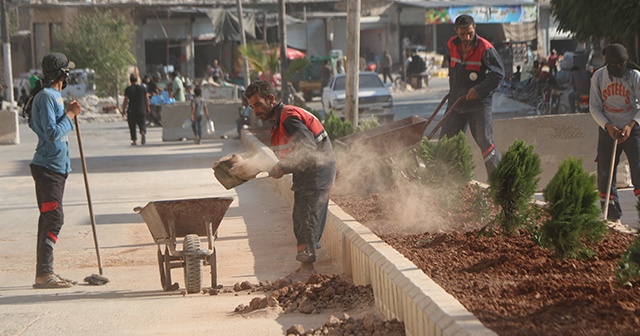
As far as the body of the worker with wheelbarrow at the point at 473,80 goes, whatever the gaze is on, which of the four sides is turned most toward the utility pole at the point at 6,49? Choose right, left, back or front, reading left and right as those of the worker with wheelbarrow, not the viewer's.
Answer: right

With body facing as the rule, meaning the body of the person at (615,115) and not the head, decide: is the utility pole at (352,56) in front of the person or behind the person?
behind

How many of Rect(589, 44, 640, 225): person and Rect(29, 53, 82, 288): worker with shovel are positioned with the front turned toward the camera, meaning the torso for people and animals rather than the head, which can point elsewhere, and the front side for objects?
1

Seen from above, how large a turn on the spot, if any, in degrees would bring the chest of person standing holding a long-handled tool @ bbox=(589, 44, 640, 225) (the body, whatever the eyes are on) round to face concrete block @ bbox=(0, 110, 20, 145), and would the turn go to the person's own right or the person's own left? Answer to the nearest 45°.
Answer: approximately 135° to the person's own right

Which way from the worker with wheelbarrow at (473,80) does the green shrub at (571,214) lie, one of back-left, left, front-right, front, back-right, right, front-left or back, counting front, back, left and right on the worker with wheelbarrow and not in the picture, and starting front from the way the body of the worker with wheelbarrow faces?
front-left

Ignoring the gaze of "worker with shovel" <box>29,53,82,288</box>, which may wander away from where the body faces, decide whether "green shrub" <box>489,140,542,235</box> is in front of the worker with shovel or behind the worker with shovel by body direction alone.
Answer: in front

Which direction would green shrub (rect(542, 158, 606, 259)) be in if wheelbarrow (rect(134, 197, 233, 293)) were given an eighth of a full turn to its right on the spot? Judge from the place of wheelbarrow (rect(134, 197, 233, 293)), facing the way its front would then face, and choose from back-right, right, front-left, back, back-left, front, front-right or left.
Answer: left

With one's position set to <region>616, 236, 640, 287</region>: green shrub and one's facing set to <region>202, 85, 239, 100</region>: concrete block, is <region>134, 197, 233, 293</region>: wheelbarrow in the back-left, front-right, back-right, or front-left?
front-left

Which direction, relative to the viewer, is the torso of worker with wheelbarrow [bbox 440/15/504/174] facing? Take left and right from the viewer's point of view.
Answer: facing the viewer and to the left of the viewer

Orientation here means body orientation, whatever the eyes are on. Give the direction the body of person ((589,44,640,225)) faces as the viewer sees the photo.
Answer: toward the camera

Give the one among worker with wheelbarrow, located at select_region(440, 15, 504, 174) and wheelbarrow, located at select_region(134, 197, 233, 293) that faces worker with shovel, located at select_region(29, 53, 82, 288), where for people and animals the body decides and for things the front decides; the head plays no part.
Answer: worker with wheelbarrow, located at select_region(440, 15, 504, 174)

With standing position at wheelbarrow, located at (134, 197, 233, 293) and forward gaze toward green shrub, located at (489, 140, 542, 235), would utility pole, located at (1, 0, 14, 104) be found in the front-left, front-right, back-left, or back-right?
back-left

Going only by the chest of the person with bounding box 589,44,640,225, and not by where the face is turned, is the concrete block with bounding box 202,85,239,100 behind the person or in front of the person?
behind

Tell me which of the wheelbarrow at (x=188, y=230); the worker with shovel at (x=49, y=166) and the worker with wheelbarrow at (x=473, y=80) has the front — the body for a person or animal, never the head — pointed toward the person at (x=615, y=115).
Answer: the worker with shovel at (x=49, y=166)

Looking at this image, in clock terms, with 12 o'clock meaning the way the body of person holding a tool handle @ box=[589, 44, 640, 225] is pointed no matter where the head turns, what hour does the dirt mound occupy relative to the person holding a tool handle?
The dirt mound is roughly at 1 o'clock from the person holding a tool handle.

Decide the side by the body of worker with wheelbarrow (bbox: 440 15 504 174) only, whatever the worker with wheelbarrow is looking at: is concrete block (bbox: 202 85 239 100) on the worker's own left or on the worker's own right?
on the worker's own right

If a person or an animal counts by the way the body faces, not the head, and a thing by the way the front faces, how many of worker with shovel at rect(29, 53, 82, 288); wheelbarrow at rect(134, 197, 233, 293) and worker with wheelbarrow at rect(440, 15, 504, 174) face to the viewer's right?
1
